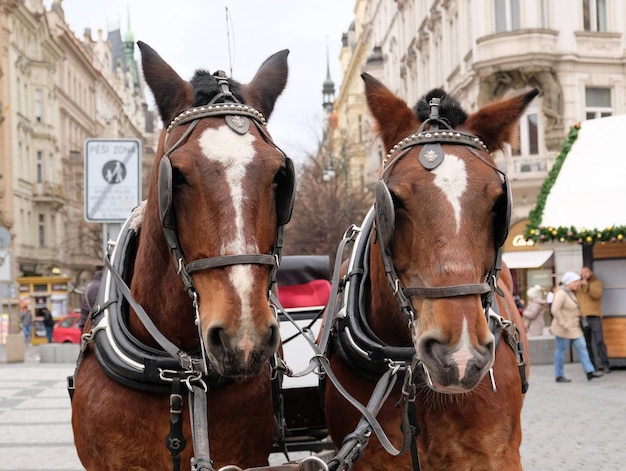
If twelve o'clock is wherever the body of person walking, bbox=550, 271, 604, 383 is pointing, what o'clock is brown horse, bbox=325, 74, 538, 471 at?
The brown horse is roughly at 3 o'clock from the person walking.

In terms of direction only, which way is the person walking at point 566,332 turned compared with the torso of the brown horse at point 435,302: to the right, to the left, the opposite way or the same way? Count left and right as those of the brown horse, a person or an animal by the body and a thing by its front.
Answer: to the left

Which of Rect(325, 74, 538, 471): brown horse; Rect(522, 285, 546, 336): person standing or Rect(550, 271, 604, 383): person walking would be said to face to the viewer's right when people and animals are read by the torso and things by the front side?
Rect(550, 271, 604, 383): person walking

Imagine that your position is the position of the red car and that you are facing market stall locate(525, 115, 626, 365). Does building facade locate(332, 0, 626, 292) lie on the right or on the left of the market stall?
left

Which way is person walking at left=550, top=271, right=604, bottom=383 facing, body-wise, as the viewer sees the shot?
to the viewer's right

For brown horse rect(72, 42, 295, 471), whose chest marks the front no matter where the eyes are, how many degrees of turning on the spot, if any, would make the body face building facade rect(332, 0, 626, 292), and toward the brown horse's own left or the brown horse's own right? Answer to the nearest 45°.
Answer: approximately 135° to the brown horse's own left
